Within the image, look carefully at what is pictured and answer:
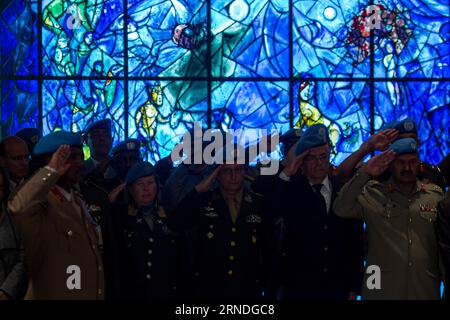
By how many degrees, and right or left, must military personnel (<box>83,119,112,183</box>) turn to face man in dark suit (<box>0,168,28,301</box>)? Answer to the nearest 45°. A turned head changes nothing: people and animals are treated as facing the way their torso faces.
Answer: approximately 45° to their right

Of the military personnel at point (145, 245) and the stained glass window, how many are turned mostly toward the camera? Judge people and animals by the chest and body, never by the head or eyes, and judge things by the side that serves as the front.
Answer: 2

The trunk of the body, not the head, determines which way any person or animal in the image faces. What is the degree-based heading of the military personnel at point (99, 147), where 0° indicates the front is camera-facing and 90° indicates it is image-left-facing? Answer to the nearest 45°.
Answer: approximately 315°

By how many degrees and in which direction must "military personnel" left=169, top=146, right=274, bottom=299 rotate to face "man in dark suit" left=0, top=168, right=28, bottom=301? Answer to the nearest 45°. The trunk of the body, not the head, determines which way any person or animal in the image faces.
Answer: approximately 45° to their right

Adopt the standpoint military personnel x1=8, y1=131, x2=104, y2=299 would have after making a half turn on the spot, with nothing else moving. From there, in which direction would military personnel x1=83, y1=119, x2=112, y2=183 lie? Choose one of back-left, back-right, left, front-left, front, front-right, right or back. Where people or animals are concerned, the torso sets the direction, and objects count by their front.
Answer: front-right

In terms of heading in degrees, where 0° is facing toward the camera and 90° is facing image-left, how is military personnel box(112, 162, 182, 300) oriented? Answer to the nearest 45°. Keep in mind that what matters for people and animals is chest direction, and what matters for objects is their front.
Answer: approximately 0°
